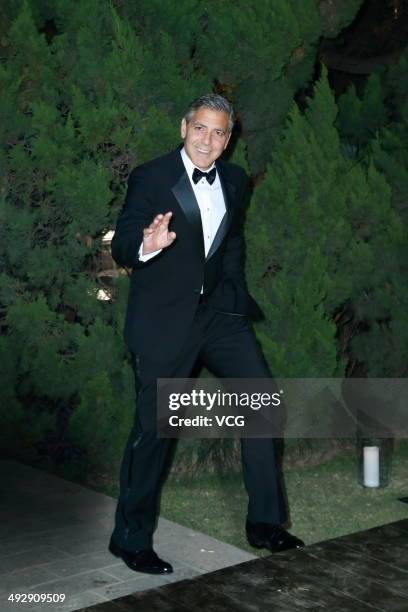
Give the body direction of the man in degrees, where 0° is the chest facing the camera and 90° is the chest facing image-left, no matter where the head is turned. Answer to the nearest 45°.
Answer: approximately 315°
